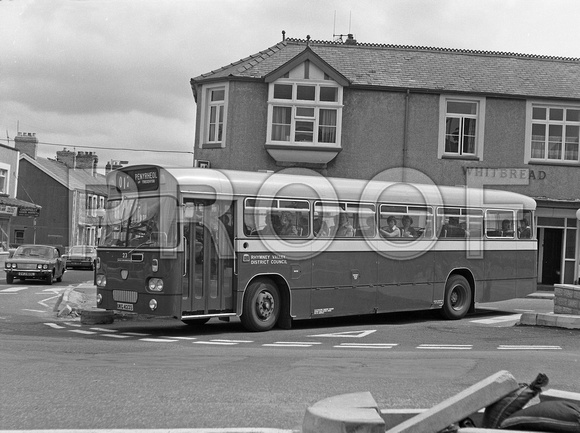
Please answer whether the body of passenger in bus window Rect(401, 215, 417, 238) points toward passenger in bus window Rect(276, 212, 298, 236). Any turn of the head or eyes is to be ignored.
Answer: yes

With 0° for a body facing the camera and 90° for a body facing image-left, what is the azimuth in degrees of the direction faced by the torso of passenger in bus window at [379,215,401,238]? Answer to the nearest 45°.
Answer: approximately 45°

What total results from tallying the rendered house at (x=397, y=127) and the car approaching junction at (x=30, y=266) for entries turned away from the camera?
0

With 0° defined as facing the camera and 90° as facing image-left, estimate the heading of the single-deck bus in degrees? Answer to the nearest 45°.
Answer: approximately 45°

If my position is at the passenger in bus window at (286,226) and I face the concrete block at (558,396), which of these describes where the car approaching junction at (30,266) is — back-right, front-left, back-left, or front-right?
back-right

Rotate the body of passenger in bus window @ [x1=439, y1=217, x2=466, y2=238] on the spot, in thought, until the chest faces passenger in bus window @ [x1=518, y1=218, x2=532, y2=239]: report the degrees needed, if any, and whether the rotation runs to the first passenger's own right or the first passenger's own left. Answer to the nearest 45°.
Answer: approximately 180°

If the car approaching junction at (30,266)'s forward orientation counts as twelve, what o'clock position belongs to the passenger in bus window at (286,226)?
The passenger in bus window is roughly at 10 o'clock from the car approaching junction.

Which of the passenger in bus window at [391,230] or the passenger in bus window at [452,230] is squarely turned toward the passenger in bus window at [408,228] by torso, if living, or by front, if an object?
the passenger in bus window at [452,230]

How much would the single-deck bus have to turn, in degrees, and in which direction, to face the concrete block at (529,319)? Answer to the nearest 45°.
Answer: approximately 135° to its left

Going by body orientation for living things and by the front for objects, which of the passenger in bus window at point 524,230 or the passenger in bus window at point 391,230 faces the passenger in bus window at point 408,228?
the passenger in bus window at point 524,230

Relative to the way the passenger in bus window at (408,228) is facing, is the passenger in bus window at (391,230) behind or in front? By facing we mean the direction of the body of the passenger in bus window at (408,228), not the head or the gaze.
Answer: in front

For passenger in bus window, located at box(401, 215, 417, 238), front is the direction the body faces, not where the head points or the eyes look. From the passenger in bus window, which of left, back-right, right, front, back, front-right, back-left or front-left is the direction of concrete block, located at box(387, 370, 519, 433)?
front-left
